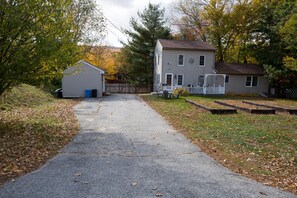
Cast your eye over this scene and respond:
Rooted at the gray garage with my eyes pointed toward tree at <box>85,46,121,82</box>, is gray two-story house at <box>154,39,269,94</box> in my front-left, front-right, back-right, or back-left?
front-right

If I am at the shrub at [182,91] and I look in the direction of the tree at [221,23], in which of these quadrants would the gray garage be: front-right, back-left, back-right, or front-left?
back-left

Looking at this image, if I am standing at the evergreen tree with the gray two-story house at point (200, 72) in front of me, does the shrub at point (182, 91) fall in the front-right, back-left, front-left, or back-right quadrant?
front-right

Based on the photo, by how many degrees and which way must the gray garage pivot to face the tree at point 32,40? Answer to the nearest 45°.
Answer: approximately 90° to its right

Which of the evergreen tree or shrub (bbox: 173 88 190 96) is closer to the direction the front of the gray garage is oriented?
the shrub

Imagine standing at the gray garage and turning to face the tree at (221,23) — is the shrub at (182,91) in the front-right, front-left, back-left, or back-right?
front-right

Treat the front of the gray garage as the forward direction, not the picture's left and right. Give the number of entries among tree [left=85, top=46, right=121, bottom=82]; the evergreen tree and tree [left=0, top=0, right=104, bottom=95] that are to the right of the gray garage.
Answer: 1

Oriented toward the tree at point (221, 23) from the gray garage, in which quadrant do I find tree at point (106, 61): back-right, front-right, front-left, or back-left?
front-left

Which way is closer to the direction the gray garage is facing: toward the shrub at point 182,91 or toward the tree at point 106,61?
the shrub
